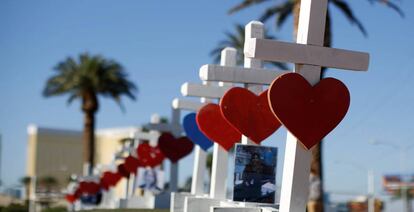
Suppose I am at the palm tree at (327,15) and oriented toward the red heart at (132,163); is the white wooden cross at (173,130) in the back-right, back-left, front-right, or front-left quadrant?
front-left

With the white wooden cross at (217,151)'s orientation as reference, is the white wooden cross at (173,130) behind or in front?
behind

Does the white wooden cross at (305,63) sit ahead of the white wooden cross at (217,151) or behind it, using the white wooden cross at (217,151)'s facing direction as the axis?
ahead

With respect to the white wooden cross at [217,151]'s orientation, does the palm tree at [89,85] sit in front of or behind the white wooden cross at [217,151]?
behind

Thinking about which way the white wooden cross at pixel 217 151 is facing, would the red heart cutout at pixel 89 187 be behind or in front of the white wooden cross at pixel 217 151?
behind

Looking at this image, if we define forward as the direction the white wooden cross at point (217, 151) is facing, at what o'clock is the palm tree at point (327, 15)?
The palm tree is roughly at 8 o'clock from the white wooden cross.

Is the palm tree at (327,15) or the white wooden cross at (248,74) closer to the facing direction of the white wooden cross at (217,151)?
the white wooden cross

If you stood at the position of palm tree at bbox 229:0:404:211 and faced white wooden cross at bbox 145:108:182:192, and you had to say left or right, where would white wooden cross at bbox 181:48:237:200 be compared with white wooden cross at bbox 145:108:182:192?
left

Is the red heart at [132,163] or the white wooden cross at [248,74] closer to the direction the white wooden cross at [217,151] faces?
the white wooden cross

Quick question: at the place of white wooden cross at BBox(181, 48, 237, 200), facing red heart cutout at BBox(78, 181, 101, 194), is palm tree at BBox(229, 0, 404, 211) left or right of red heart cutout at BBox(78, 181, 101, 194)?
right

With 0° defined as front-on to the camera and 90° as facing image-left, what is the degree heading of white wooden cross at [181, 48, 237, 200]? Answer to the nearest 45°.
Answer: approximately 315°

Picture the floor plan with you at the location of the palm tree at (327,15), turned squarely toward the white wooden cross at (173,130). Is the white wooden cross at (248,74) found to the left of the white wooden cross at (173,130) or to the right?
left
